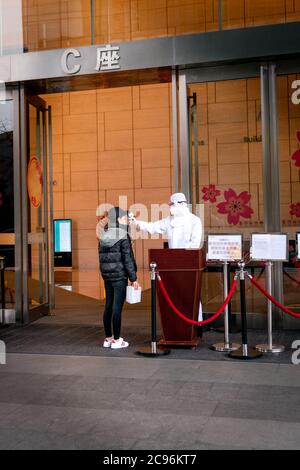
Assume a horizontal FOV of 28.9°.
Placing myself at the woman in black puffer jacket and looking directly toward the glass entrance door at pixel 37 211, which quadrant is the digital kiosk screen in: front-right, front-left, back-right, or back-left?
front-right

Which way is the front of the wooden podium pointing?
toward the camera

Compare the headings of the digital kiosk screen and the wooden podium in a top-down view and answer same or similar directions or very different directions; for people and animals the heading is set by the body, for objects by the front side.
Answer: same or similar directions

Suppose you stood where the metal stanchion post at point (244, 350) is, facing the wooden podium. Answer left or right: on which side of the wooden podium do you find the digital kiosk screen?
right

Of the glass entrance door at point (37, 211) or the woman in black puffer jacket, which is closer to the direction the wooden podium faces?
the woman in black puffer jacket

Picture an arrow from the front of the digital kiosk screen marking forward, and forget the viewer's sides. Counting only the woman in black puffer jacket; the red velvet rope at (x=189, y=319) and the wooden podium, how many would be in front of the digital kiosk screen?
3

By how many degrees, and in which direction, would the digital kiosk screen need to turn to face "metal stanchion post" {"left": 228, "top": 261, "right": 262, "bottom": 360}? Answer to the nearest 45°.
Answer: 0° — it already faces it

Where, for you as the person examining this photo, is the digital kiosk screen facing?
facing the viewer

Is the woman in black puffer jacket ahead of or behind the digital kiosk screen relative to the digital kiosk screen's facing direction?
ahead

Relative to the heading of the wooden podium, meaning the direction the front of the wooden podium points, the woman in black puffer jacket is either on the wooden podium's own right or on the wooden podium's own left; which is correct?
on the wooden podium's own right

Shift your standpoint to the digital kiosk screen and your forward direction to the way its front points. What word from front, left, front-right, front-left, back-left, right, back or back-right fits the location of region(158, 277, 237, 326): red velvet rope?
front
